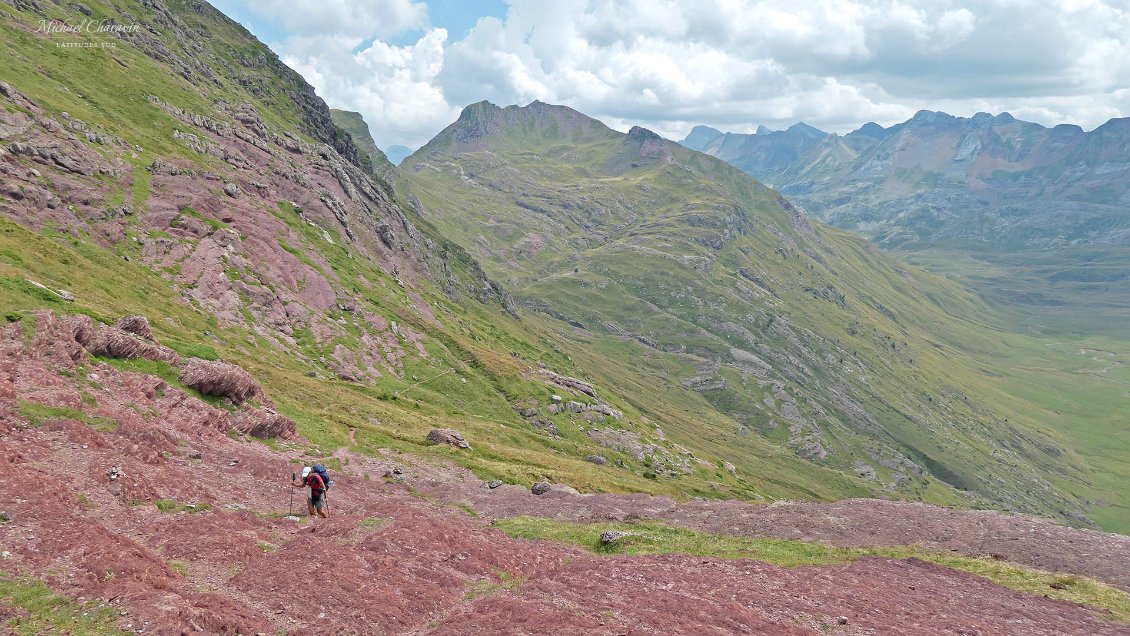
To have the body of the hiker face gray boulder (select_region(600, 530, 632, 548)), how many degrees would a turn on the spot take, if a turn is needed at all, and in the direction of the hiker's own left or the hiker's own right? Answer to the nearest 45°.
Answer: approximately 135° to the hiker's own left

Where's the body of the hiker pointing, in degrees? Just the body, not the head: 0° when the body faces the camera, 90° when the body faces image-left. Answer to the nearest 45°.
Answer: approximately 45°

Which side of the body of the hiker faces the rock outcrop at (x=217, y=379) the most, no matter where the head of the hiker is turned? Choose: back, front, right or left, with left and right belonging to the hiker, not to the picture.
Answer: right
